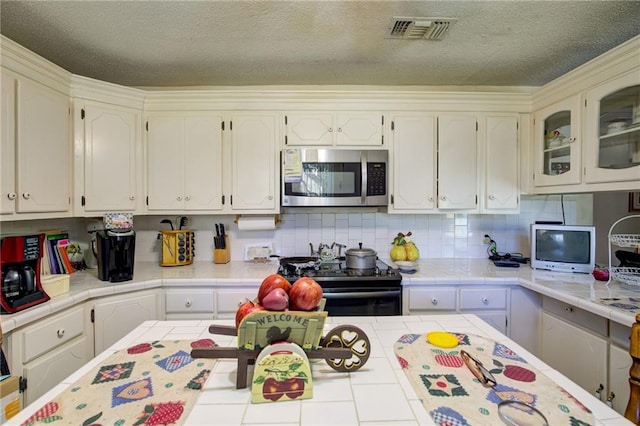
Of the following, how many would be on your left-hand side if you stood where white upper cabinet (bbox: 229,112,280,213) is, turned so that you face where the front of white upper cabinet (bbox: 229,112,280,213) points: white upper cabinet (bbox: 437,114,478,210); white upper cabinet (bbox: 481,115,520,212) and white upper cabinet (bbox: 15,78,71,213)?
2

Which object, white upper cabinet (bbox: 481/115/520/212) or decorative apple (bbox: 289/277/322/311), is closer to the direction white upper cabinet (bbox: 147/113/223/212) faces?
the decorative apple

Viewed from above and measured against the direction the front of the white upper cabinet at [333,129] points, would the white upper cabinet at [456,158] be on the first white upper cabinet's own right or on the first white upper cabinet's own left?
on the first white upper cabinet's own left

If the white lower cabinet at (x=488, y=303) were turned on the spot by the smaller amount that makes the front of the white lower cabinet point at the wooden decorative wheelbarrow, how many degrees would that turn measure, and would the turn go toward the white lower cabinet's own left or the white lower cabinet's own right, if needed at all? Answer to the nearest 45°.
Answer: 0° — it already faces it

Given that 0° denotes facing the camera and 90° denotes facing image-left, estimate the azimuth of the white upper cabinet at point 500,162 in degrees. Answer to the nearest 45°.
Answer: approximately 0°

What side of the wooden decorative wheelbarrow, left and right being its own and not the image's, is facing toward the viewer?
right

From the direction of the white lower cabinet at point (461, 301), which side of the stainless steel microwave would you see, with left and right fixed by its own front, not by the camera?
left

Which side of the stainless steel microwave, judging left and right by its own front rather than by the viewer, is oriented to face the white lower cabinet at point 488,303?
left

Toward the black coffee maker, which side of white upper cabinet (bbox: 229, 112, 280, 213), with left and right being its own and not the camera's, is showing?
right
